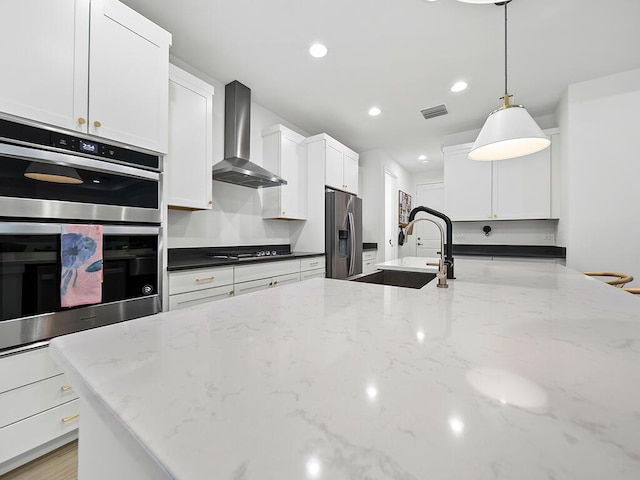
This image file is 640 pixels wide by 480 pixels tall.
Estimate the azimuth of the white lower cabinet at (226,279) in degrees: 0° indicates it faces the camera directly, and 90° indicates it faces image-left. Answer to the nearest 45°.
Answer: approximately 315°

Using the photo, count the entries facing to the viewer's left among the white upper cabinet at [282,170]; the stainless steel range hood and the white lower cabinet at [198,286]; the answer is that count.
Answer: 0

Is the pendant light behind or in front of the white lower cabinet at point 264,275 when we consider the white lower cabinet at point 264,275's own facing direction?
in front

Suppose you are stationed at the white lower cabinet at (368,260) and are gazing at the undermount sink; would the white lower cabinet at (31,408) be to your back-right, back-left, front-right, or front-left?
front-right

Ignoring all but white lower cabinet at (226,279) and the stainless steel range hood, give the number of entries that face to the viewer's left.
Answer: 0

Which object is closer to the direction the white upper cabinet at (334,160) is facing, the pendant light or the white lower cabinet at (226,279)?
the pendant light

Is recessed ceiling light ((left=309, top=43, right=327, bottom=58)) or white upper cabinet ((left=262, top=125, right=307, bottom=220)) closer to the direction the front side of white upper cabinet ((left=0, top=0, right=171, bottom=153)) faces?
the recessed ceiling light

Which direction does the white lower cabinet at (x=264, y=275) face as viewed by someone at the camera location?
facing the viewer and to the right of the viewer

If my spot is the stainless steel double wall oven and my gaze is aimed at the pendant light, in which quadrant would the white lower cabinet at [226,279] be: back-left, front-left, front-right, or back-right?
front-left

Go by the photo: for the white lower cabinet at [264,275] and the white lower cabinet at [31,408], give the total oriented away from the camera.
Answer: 0

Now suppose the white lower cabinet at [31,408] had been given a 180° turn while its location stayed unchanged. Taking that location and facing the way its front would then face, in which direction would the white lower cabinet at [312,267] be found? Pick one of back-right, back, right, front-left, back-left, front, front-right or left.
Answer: back-right
